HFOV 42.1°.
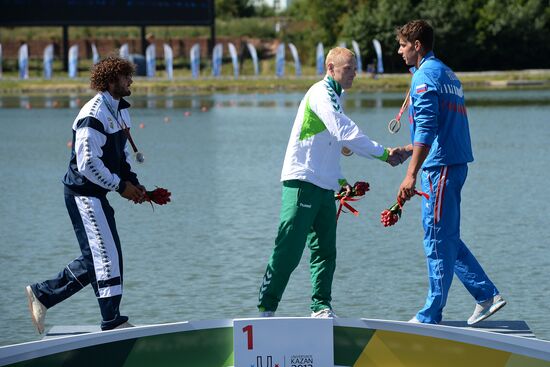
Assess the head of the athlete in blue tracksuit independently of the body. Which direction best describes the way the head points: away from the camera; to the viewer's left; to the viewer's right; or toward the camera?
to the viewer's left

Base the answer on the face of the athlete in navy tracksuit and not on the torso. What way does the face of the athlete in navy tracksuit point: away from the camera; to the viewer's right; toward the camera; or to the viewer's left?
to the viewer's right

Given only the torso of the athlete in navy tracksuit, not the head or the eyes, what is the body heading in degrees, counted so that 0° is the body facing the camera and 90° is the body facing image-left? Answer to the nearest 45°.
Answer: approximately 270°

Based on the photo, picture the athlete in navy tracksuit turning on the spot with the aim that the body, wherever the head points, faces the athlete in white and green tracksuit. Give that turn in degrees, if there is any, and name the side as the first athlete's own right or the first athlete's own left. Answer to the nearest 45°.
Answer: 0° — they already face them

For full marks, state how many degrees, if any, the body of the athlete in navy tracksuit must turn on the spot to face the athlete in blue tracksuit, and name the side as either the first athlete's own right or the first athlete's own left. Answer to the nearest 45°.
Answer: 0° — they already face them
